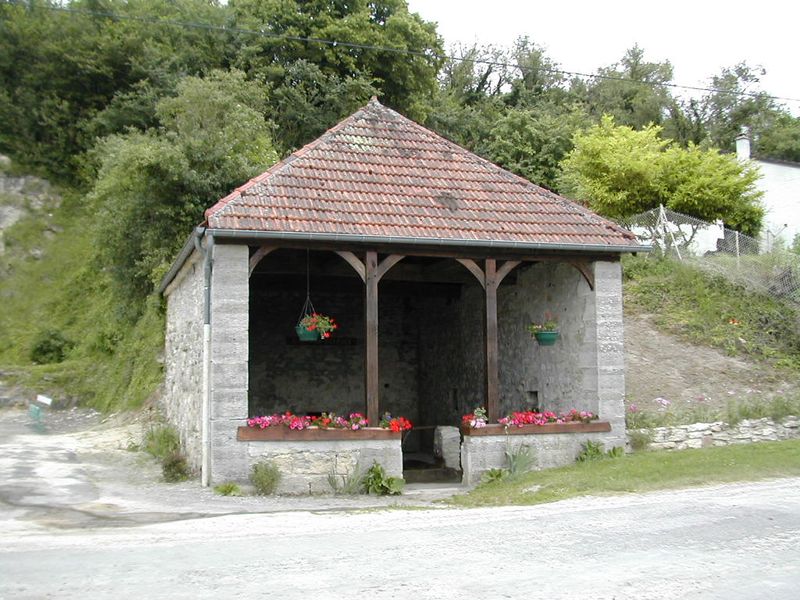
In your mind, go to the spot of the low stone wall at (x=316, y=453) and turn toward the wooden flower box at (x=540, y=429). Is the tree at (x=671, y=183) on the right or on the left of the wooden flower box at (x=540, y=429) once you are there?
left

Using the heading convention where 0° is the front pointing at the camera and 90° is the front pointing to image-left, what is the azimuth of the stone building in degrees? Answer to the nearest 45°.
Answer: approximately 315°

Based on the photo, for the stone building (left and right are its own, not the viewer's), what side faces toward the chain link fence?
left

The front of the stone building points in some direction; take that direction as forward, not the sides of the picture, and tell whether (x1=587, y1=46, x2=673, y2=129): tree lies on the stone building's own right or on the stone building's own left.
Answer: on the stone building's own left

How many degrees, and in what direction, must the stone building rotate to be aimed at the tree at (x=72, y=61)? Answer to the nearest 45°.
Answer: approximately 180°

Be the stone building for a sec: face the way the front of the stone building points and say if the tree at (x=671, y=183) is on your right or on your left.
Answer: on your left

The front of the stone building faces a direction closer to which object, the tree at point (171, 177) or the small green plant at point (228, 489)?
the small green plant

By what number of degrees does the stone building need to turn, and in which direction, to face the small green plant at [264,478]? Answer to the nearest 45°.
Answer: approximately 90° to its right
